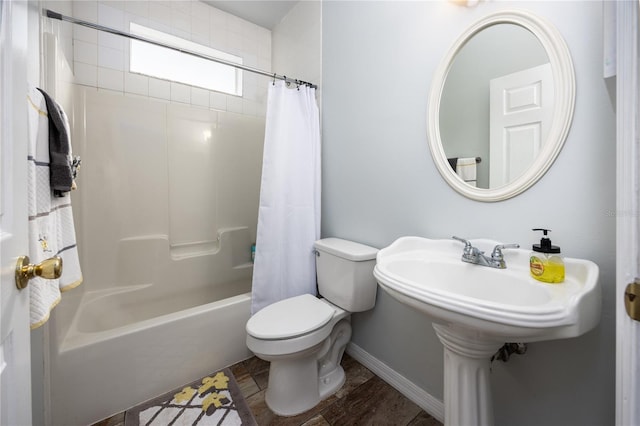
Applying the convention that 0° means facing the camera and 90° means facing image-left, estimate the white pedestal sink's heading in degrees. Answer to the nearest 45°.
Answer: approximately 45°

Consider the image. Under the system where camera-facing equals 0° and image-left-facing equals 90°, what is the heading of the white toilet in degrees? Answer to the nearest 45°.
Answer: approximately 45°

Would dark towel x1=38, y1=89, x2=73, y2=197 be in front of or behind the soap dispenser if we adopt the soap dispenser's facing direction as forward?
in front

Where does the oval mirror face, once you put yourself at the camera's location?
facing the viewer and to the left of the viewer

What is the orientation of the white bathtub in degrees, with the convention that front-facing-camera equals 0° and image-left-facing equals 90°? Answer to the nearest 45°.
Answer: approximately 315°

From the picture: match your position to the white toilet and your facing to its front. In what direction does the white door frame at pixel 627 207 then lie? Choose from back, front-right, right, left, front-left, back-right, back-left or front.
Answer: left

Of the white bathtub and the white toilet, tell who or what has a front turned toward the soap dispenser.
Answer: the white bathtub
